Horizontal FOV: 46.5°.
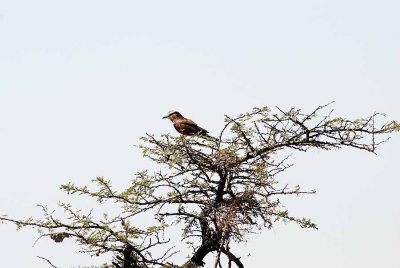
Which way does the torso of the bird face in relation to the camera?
to the viewer's left
